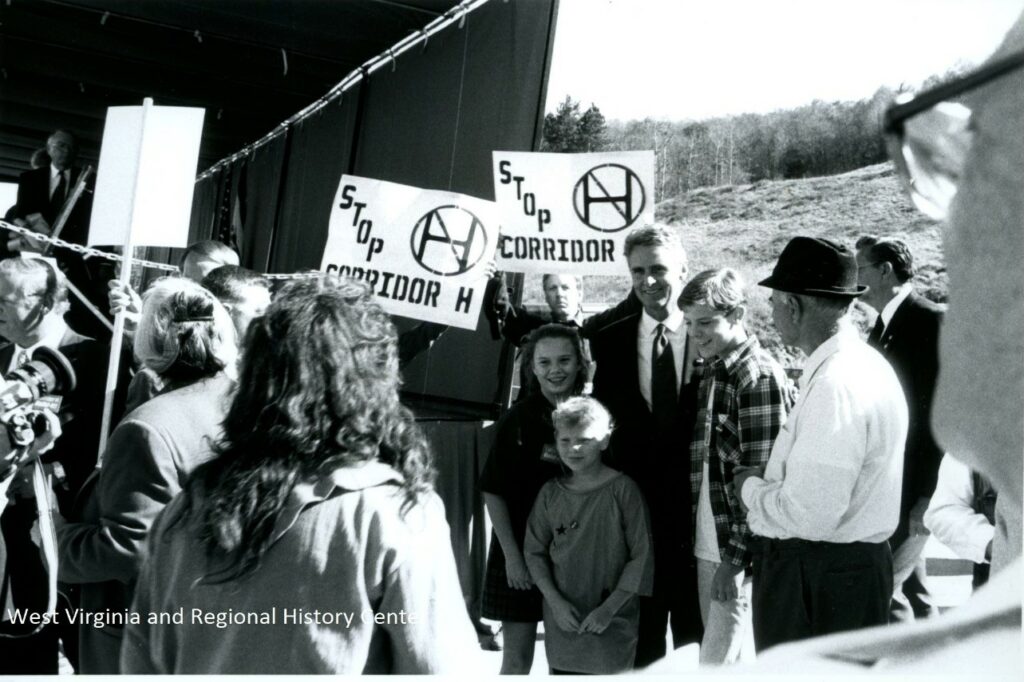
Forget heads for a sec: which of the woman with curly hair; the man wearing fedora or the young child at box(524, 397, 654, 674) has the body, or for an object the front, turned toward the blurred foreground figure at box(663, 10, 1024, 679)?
the young child

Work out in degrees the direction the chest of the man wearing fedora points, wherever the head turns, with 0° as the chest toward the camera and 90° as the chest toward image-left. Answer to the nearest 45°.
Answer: approximately 135°

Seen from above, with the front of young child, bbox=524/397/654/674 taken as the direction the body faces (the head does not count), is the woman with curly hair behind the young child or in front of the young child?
in front

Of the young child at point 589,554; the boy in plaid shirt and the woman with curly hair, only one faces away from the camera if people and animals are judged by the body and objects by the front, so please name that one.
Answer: the woman with curly hair

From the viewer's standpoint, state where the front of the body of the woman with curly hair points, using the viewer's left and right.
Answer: facing away from the viewer

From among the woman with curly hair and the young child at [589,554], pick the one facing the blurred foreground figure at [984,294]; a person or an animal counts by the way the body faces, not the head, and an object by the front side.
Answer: the young child

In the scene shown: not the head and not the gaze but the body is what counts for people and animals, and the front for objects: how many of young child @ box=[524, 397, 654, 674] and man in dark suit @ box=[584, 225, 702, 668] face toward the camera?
2

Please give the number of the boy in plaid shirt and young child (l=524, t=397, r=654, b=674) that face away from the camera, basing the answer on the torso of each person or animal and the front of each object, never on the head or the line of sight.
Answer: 0

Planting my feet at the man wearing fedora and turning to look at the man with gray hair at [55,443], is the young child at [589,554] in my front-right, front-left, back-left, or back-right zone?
front-right

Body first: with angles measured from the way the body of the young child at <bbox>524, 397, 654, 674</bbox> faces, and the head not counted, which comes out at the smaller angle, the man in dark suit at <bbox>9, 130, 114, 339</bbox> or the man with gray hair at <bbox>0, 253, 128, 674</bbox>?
the man with gray hair

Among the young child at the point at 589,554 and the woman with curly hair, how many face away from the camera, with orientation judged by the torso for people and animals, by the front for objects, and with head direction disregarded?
1

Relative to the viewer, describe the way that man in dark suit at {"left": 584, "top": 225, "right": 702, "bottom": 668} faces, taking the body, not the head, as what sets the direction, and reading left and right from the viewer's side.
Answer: facing the viewer

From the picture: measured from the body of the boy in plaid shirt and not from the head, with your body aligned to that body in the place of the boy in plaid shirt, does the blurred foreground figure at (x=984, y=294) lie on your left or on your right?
on your left

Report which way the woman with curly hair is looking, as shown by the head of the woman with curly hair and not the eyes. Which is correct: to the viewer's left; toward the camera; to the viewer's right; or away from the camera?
away from the camera

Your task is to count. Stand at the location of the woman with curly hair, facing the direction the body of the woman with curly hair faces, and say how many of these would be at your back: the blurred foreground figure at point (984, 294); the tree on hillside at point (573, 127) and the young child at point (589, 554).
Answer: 1

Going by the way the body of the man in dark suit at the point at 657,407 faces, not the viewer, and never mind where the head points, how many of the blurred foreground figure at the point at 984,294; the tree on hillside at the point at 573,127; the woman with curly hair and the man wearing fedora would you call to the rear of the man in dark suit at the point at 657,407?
1
